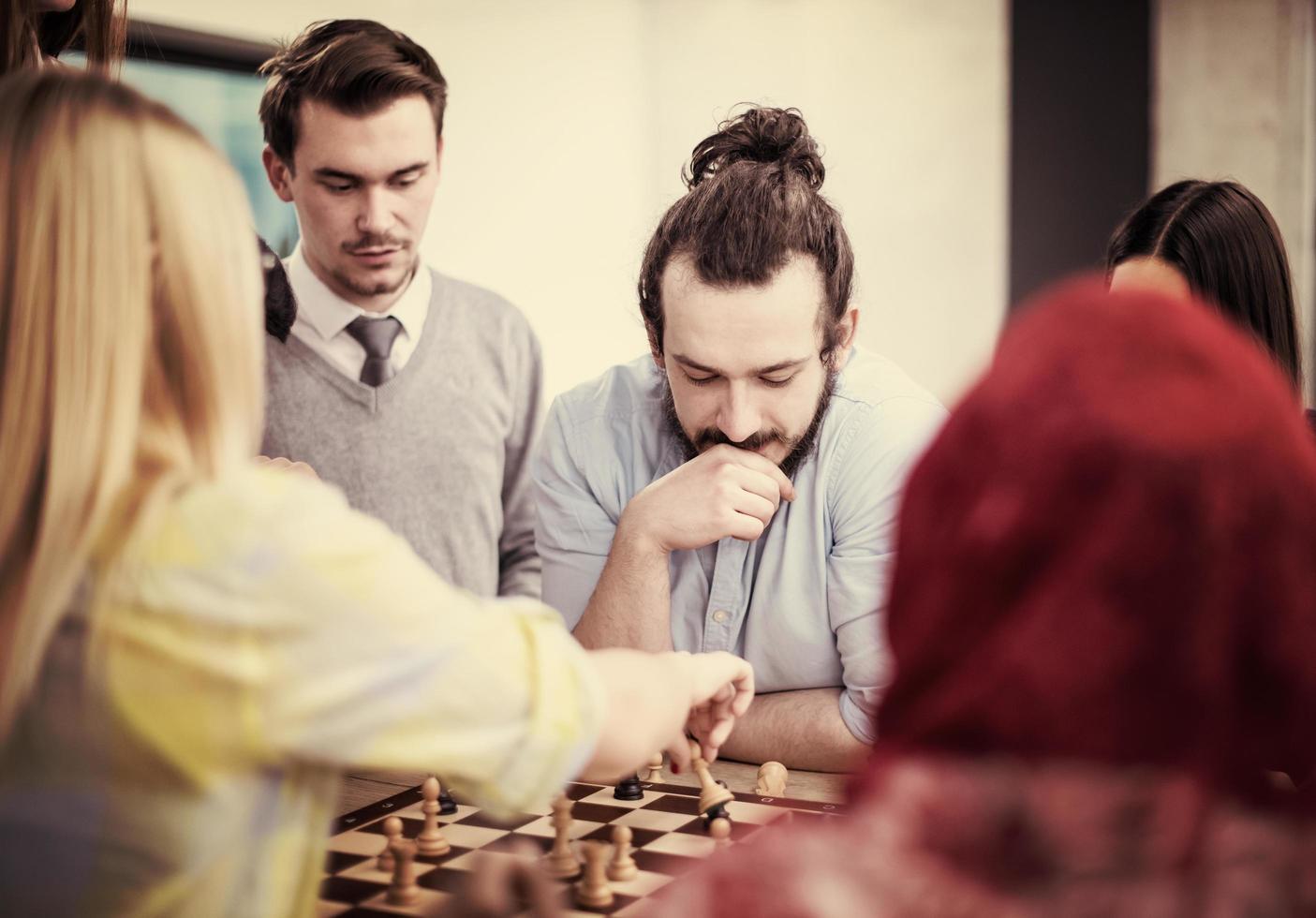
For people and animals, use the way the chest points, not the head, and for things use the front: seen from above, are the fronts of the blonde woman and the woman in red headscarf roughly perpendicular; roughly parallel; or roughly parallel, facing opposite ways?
roughly parallel

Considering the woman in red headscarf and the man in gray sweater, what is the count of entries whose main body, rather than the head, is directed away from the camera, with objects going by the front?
1

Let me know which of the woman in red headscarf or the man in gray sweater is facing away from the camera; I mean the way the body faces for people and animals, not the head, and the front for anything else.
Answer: the woman in red headscarf

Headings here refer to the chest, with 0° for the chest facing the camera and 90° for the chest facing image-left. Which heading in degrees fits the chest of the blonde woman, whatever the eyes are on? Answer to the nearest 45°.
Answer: approximately 225°

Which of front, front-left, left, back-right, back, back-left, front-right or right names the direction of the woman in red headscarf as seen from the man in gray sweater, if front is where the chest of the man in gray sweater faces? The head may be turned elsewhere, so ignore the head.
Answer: front

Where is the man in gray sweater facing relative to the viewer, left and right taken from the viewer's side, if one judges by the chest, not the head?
facing the viewer

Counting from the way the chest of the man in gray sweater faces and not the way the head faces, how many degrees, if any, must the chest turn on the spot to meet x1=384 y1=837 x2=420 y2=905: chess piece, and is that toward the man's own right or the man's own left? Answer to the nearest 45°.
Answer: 0° — they already face it

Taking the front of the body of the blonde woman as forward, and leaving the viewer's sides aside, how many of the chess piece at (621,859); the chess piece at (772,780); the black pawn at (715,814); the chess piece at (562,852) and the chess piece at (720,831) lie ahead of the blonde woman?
5

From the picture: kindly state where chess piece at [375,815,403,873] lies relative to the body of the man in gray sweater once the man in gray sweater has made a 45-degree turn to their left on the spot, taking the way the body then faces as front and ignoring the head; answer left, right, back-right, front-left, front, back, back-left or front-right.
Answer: front-right

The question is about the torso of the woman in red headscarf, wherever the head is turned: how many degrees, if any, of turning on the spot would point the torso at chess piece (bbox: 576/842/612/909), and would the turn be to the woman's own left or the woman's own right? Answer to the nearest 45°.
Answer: approximately 45° to the woman's own left

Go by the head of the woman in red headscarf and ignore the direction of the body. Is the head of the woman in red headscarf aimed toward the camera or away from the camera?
away from the camera

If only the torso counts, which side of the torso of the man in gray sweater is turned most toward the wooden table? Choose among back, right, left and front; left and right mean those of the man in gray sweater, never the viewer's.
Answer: front

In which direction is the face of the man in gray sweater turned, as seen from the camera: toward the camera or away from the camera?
toward the camera

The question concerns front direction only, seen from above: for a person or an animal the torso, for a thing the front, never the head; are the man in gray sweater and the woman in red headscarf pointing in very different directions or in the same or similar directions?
very different directions

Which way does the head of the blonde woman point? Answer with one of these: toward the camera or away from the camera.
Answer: away from the camera

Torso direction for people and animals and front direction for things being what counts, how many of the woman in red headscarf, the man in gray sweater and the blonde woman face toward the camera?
1

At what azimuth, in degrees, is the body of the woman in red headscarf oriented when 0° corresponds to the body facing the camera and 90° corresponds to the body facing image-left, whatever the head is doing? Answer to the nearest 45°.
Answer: approximately 180°

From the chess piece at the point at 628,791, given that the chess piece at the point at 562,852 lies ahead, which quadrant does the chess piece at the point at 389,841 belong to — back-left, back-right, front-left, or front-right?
front-right
